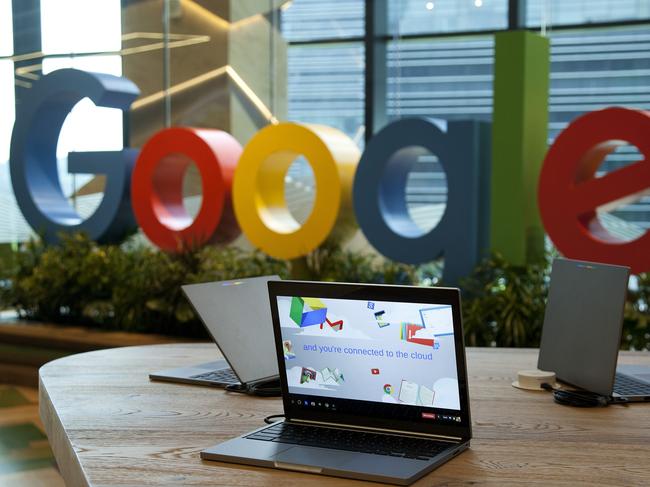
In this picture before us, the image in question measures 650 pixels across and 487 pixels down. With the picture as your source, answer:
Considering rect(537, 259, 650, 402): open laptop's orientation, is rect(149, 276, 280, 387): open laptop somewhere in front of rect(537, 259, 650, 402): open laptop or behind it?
behind

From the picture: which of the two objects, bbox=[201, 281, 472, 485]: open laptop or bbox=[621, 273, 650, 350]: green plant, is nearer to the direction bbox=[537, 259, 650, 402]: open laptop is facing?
the green plant

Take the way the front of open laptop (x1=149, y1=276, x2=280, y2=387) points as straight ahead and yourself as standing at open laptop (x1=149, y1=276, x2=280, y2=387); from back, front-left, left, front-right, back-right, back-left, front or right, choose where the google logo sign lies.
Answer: front-right

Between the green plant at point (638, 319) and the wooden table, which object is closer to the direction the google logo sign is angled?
the wooden table

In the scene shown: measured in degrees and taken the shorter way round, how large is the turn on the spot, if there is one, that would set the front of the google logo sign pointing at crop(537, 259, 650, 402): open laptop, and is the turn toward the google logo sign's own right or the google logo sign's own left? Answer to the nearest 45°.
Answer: approximately 45° to the google logo sign's own left

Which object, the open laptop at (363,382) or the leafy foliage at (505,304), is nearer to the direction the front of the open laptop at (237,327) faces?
the leafy foliage

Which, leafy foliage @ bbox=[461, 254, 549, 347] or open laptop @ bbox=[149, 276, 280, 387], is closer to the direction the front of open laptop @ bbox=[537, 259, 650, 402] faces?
the leafy foliage

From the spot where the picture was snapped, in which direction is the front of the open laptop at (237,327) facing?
facing away from the viewer and to the left of the viewer

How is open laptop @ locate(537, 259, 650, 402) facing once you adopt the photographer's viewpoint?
facing away from the viewer and to the right of the viewer

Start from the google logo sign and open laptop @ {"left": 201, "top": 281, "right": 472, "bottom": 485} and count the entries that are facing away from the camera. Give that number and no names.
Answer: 0

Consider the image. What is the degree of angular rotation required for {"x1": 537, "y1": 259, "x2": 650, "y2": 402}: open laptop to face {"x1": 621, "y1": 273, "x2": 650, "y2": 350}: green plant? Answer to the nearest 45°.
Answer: approximately 45° to its left

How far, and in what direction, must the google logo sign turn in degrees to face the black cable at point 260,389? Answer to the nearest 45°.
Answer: approximately 45° to its left

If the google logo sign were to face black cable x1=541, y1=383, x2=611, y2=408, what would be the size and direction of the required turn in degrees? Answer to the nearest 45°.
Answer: approximately 45° to its left

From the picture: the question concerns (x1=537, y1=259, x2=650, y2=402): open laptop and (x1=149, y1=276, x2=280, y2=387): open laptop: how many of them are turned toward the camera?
0
